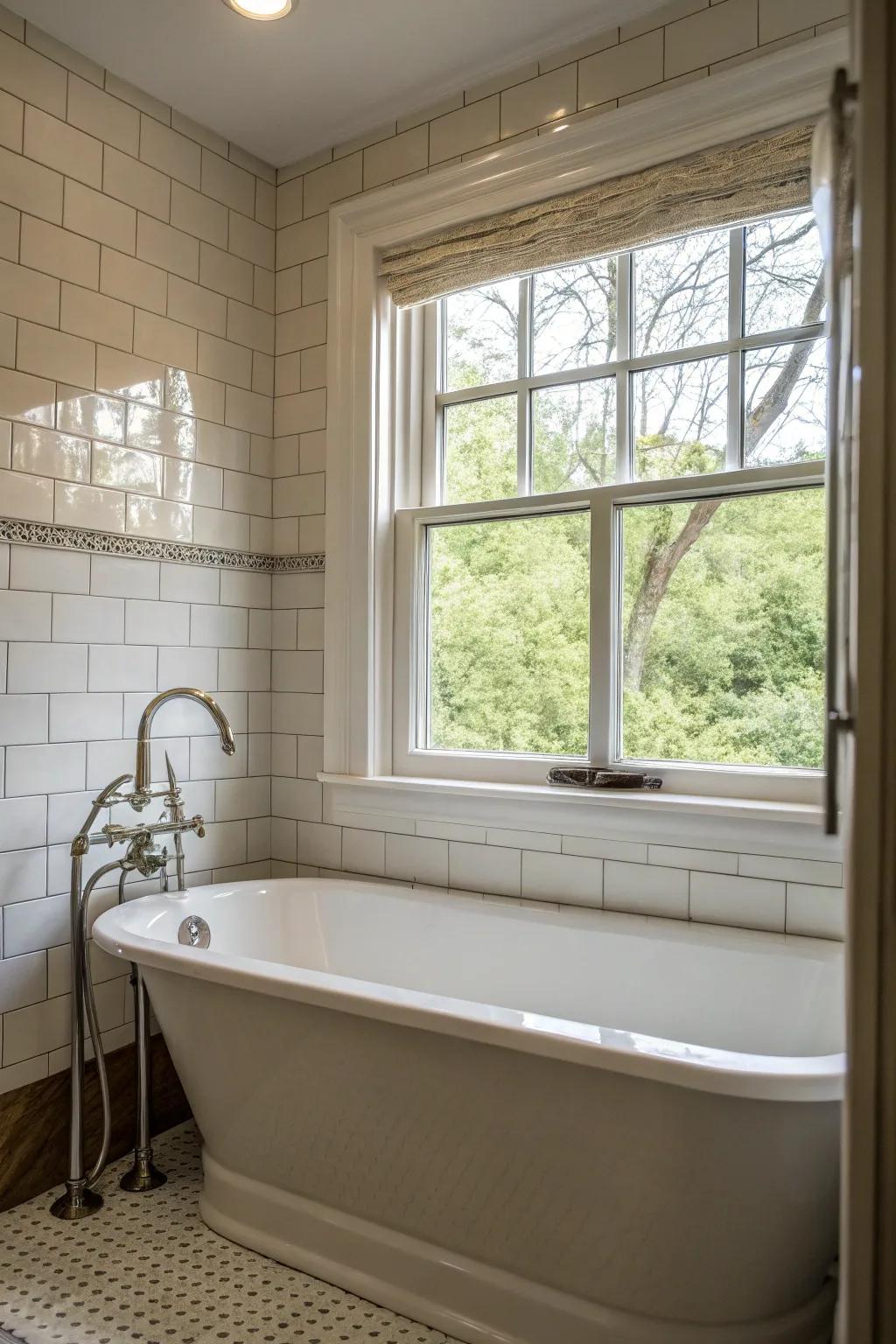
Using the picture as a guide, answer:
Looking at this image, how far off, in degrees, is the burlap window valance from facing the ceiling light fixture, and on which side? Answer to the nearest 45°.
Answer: approximately 45° to its right

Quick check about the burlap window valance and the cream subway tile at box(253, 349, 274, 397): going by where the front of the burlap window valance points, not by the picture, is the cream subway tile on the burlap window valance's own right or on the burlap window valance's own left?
on the burlap window valance's own right

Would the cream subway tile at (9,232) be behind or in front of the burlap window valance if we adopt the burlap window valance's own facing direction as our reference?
in front

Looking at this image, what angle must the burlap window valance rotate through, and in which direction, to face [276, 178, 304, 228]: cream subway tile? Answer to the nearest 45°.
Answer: approximately 90° to its right

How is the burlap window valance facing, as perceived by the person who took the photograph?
facing the viewer and to the left of the viewer

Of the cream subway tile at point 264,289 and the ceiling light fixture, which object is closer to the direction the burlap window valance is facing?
the ceiling light fixture

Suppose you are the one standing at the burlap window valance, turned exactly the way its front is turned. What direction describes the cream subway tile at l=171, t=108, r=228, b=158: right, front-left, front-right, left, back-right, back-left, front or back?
front-right

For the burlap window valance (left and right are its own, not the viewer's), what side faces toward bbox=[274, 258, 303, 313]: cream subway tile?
right

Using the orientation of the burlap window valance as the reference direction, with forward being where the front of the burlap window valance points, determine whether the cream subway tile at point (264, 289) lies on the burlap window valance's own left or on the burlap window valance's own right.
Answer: on the burlap window valance's own right
